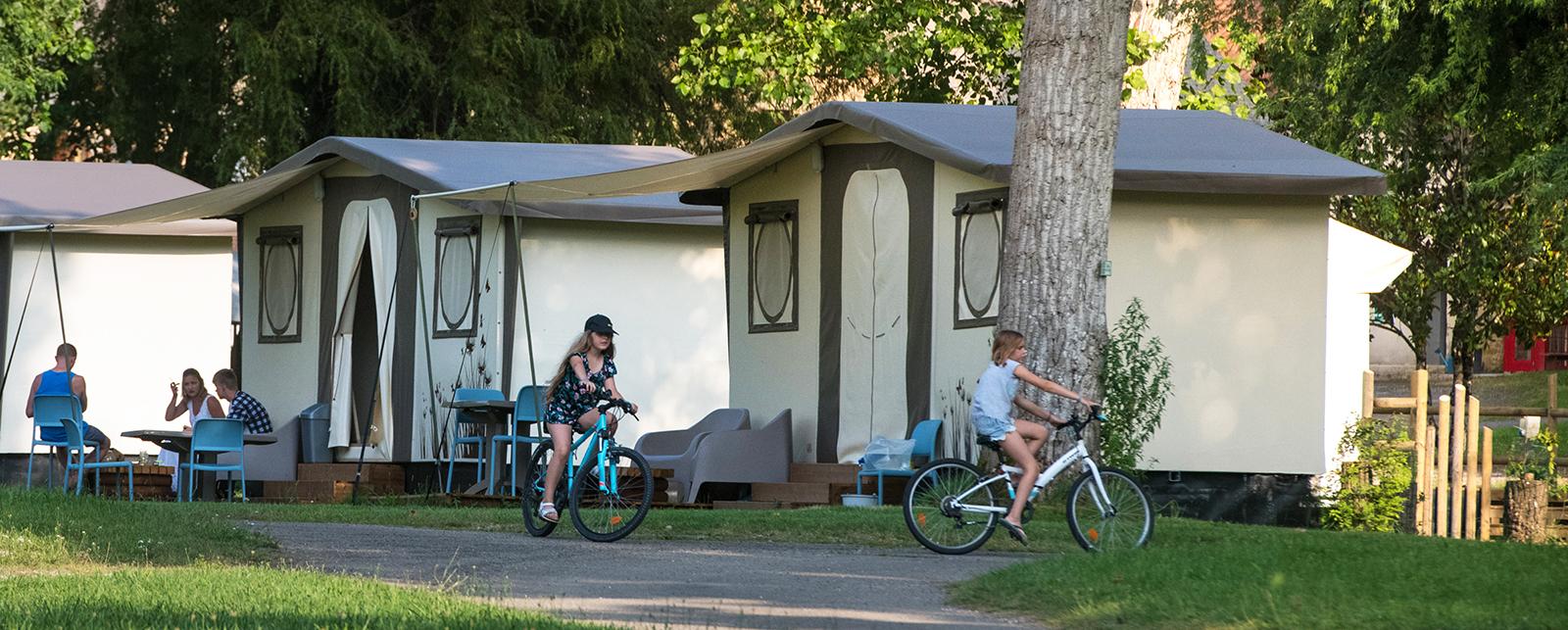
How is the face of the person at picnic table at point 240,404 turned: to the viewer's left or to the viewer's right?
to the viewer's left

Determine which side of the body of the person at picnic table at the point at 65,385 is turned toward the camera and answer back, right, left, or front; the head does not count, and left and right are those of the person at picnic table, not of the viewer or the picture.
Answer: back

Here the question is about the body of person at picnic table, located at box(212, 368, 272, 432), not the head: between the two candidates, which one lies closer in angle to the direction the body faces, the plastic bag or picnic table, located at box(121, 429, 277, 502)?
the picnic table

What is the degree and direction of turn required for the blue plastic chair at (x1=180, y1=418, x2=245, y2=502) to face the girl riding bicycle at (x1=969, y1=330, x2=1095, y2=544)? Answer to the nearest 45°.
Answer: approximately 135° to its right

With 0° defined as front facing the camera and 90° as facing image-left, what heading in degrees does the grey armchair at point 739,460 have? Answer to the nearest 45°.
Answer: approximately 90°

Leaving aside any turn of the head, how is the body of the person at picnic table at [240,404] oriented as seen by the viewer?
to the viewer's left

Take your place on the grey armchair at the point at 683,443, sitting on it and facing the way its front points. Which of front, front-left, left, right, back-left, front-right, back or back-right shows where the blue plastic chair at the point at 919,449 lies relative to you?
back-left

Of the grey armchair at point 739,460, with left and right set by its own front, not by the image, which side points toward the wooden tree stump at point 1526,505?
back
